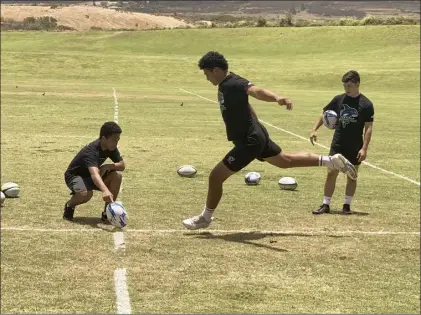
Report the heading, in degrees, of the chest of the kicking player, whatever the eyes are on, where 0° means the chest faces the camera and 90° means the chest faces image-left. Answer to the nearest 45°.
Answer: approximately 90°

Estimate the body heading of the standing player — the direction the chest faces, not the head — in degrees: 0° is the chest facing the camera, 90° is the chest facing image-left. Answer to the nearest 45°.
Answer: approximately 45°

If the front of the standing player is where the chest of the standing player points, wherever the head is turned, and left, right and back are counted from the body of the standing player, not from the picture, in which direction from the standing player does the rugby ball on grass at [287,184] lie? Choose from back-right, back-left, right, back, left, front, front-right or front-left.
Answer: back-right

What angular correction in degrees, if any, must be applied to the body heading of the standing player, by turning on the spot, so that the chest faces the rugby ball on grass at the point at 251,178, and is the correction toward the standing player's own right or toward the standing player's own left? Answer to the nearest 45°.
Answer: approximately 135° to the standing player's own right

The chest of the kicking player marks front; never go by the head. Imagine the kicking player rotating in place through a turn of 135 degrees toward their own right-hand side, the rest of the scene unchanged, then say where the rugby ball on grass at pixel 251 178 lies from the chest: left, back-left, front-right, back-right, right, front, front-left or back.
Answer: front-left

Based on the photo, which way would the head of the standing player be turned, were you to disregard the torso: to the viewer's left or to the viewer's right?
to the viewer's left
